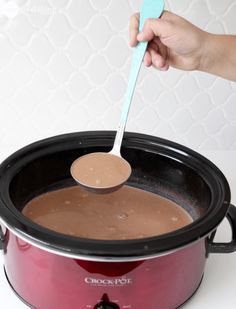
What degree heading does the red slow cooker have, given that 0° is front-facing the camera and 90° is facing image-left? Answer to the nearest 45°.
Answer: approximately 0°
